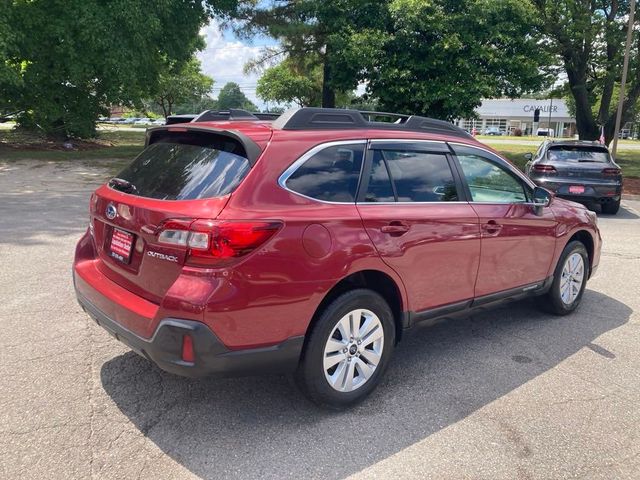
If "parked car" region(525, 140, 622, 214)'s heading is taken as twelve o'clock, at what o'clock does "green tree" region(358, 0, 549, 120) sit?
The green tree is roughly at 11 o'clock from the parked car.

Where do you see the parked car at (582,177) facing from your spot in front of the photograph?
facing away from the viewer

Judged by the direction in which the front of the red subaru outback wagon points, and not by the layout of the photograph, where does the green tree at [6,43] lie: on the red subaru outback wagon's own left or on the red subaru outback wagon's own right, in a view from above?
on the red subaru outback wagon's own left

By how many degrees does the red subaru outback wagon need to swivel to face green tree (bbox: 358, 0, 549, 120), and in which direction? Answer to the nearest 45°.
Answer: approximately 45° to its left

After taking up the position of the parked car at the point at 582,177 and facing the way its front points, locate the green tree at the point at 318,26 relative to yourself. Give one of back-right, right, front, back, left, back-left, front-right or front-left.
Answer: front-left

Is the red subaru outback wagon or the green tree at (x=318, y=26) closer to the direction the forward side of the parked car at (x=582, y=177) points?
the green tree

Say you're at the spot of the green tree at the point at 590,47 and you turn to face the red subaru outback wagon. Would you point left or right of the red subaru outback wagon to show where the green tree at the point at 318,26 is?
right

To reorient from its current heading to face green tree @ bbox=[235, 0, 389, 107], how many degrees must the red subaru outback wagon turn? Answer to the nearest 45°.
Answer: approximately 45° to its left

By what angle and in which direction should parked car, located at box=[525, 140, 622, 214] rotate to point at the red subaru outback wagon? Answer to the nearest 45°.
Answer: approximately 180°

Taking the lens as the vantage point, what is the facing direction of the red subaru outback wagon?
facing away from the viewer and to the right of the viewer

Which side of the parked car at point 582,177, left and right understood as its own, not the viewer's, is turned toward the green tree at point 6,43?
left

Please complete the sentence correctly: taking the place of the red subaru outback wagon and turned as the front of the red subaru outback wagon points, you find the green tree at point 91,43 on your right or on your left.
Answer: on your left
